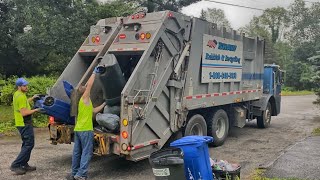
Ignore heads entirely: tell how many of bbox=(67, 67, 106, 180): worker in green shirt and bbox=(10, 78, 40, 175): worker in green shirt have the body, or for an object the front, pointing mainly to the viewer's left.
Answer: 0

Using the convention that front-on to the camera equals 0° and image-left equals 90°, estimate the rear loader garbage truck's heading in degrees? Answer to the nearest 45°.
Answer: approximately 225°

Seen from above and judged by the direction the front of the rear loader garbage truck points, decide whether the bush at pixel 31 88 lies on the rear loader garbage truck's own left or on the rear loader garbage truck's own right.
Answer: on the rear loader garbage truck's own left

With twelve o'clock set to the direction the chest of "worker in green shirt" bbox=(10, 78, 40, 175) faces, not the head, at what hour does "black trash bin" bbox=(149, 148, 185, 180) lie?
The black trash bin is roughly at 2 o'clock from the worker in green shirt.

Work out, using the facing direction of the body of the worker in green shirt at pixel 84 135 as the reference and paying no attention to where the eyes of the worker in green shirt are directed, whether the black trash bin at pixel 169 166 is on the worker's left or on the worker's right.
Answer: on the worker's right

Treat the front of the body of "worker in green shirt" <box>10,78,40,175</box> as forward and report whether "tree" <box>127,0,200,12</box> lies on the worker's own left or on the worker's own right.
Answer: on the worker's own left

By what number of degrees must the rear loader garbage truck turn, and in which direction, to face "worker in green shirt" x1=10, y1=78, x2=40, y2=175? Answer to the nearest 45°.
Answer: approximately 135° to its left

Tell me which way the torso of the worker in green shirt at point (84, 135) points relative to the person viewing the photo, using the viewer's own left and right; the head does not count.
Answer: facing away from the viewer and to the right of the viewer

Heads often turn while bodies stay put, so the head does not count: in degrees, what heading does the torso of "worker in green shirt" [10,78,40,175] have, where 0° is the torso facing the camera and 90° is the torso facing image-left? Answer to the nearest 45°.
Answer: approximately 270°

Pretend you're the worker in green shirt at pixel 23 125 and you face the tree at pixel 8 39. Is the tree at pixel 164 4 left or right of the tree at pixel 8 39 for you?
right

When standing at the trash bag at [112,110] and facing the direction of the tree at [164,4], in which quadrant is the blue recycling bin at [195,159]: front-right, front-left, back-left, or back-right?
back-right
